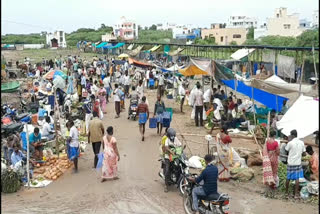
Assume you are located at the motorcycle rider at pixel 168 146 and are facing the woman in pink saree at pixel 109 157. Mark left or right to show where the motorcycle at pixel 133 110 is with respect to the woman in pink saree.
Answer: right

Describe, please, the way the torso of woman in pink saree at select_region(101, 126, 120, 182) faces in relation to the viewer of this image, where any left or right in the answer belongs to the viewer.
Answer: facing away from the viewer

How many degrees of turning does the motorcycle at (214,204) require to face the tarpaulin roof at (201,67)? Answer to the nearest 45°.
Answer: approximately 45° to its right

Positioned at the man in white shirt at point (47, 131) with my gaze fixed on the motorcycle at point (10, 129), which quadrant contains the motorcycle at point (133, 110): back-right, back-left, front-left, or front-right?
back-right

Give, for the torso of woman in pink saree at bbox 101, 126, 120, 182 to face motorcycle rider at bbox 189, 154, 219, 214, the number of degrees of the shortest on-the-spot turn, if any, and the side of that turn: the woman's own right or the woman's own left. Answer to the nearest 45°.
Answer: approximately 135° to the woman's own right
